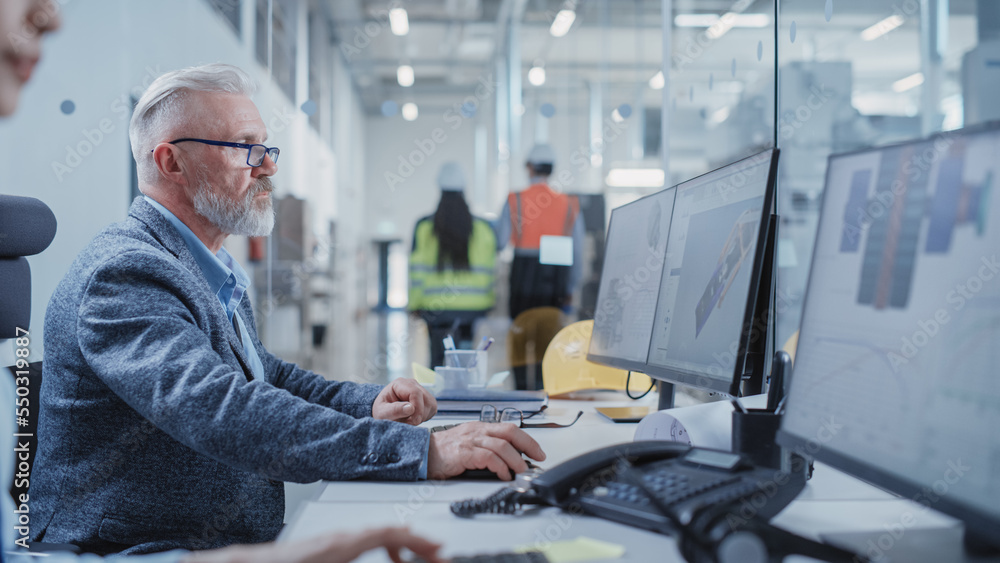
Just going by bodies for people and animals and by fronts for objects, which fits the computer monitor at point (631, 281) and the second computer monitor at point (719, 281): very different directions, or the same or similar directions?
same or similar directions

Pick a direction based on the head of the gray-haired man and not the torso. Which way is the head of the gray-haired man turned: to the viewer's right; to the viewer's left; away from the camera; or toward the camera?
to the viewer's right

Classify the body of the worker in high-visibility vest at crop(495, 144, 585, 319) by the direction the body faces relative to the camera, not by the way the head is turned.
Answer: away from the camera

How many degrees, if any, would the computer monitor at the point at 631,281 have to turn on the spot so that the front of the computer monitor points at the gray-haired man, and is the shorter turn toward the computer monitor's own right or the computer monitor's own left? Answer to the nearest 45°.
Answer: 0° — it already faces them

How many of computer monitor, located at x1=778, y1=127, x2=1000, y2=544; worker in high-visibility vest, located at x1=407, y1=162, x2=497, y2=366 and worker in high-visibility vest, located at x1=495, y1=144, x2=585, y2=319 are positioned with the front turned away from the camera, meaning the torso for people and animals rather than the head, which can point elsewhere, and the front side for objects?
2

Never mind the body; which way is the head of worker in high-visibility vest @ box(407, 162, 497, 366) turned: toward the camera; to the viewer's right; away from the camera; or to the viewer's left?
away from the camera

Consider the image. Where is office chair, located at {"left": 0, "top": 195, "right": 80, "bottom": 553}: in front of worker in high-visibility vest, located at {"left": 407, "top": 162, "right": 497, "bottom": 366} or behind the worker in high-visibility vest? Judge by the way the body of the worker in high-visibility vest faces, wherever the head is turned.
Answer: behind

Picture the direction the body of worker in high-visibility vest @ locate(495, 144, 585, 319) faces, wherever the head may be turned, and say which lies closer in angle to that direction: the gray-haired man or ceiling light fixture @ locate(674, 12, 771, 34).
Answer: the ceiling light fixture

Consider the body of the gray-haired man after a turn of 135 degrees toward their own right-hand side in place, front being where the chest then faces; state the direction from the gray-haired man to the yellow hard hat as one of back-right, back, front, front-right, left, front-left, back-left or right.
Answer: back

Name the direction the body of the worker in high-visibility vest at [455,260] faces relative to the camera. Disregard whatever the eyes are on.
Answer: away from the camera

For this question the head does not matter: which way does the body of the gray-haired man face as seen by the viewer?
to the viewer's right
